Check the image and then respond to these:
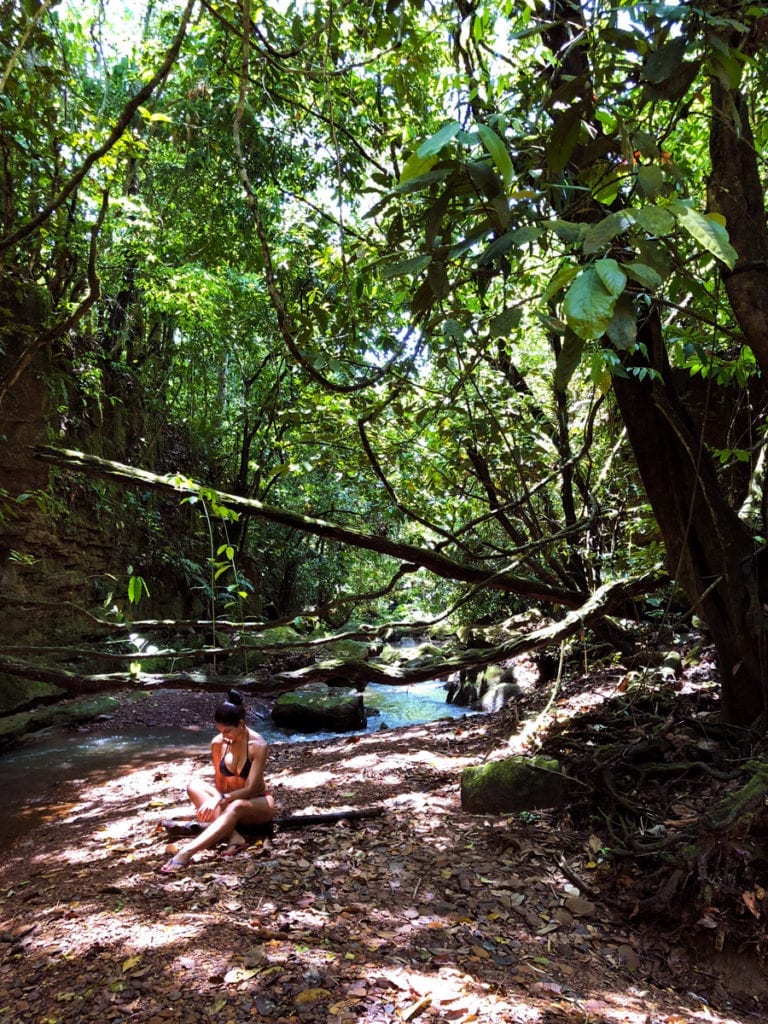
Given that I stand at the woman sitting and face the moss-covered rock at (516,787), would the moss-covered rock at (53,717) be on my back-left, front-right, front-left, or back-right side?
back-left

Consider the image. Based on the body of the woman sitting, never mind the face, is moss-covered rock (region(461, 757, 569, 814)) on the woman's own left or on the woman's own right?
on the woman's own left

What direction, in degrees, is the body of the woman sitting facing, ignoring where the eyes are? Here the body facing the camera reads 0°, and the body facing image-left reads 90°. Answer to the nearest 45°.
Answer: approximately 45°

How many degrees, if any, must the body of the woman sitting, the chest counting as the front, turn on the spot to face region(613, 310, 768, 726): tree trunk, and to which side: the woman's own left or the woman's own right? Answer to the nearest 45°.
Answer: approximately 135° to the woman's own left

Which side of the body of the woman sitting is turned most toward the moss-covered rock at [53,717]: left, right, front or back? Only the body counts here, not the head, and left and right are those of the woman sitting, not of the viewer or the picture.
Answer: right

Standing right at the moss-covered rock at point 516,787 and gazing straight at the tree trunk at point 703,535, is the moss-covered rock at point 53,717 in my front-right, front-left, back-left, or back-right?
back-left
